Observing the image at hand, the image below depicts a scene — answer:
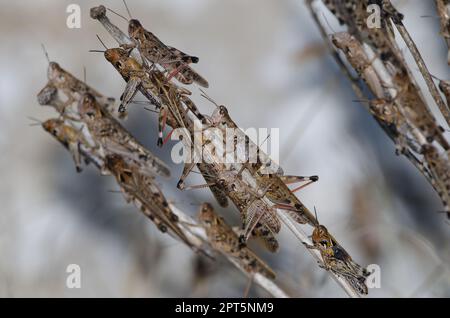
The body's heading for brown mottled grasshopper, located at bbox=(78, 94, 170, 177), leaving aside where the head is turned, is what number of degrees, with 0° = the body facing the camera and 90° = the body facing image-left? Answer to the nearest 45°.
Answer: approximately 90°
